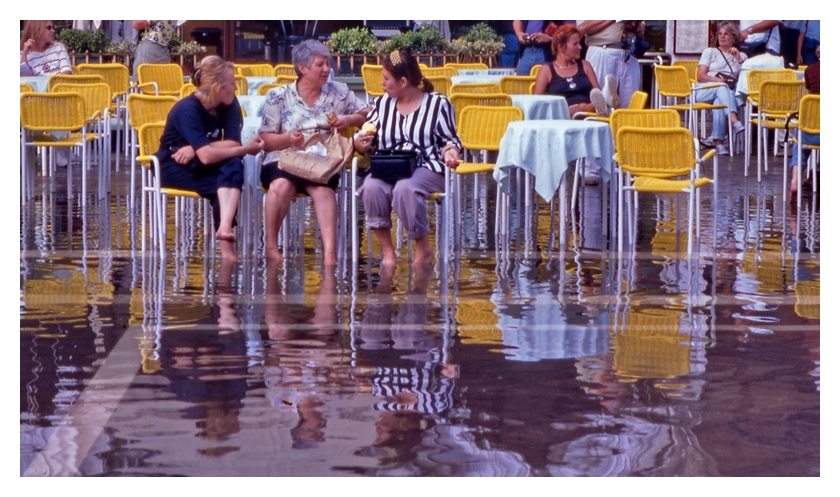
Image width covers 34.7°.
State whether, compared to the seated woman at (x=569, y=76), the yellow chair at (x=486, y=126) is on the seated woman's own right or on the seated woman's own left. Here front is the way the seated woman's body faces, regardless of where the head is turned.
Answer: on the seated woman's own right

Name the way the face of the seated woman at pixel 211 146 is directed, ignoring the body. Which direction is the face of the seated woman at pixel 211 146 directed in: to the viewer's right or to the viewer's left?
to the viewer's right

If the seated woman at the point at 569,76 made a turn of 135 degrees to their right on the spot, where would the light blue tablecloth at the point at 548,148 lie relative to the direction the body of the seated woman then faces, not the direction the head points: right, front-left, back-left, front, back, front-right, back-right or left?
left

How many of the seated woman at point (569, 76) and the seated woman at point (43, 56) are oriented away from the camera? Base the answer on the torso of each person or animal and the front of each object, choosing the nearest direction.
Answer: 0

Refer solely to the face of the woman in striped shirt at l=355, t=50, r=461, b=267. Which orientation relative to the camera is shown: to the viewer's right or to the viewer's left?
to the viewer's left

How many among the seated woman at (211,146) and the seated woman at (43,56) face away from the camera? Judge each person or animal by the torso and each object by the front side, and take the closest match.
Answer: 0

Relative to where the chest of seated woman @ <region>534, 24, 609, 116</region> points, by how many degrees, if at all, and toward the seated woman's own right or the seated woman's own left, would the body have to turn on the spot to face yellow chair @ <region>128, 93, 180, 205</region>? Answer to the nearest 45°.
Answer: approximately 90° to the seated woman's own right

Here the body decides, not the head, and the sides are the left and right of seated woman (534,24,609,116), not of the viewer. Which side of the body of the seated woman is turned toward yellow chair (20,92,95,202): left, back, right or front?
right

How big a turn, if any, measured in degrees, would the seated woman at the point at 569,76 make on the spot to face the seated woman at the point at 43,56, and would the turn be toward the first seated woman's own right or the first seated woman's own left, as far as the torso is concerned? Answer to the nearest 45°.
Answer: approximately 135° to the first seated woman's own right

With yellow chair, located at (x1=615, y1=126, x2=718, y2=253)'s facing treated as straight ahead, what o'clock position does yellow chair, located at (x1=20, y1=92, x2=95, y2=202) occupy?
yellow chair, located at (x1=20, y1=92, x2=95, y2=202) is roughly at 8 o'clock from yellow chair, located at (x1=615, y1=126, x2=718, y2=253).

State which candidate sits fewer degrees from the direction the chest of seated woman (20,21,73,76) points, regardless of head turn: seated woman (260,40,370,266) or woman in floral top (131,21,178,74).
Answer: the seated woman
